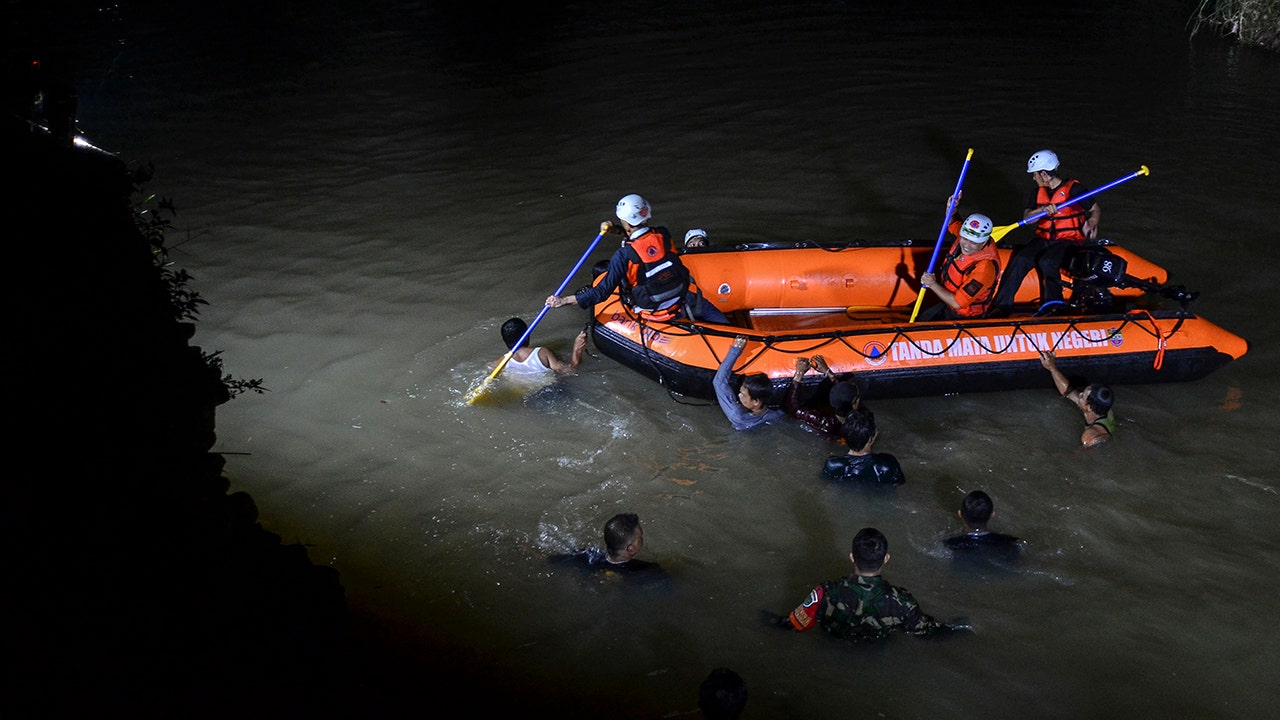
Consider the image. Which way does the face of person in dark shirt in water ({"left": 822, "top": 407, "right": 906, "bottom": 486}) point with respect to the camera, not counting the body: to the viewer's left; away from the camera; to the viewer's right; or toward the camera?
away from the camera

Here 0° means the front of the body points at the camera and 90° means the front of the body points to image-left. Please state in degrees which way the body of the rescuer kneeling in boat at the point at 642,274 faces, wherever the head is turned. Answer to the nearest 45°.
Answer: approximately 135°

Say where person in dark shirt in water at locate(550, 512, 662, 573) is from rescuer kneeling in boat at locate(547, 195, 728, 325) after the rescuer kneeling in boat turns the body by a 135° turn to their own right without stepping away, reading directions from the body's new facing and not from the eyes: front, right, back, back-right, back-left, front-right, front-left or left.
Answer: right

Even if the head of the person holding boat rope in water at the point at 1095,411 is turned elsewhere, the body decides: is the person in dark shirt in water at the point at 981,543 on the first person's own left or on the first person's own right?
on the first person's own left

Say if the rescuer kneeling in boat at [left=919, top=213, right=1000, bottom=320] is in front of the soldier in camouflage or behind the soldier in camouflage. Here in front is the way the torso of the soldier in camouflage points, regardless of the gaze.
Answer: in front

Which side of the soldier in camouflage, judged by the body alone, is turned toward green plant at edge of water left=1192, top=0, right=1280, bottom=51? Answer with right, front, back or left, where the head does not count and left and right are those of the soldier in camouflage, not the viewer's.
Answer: front

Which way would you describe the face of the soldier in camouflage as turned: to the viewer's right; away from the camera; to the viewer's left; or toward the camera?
away from the camera

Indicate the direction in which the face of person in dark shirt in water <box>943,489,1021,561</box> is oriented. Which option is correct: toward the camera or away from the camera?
away from the camera

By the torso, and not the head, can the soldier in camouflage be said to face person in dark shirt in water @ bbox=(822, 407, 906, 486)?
yes

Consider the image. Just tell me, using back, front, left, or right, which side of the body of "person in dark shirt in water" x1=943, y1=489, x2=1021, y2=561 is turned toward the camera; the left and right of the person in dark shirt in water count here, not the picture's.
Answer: back

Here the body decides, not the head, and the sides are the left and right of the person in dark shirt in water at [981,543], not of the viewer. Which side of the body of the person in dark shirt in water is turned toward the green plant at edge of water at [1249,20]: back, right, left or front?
front

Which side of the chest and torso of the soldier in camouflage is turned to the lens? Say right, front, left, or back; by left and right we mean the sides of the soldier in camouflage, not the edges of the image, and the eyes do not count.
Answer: back

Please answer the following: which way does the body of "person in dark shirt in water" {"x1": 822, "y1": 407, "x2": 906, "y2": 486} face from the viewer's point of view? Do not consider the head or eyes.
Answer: away from the camera

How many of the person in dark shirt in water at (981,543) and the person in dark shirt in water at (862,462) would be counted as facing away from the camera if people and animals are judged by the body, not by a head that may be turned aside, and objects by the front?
2
